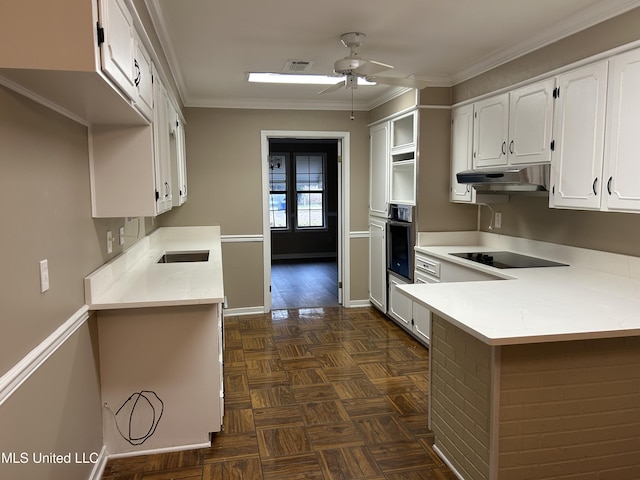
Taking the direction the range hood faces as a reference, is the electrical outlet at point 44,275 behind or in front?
in front

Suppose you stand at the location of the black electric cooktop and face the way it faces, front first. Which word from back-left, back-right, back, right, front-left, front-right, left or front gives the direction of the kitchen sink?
front-right

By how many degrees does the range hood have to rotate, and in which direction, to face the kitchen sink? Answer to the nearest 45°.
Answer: approximately 45° to its right

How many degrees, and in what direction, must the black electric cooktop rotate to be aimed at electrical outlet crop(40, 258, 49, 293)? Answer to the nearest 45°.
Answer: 0° — it already faces it

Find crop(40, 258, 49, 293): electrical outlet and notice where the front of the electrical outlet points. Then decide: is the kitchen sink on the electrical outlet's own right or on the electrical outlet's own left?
on the electrical outlet's own left

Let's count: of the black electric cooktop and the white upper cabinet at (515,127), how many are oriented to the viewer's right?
0

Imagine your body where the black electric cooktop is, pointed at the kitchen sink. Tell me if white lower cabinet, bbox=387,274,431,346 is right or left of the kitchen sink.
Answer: right

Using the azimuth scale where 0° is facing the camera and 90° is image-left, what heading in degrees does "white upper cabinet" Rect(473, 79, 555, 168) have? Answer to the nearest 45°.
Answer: approximately 45°

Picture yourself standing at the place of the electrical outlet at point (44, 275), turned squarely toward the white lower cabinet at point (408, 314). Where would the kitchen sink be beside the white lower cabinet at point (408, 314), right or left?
left

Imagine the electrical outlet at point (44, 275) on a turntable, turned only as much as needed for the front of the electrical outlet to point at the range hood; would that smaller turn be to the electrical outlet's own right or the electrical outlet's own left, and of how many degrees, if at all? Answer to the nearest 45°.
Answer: approximately 45° to the electrical outlet's own left

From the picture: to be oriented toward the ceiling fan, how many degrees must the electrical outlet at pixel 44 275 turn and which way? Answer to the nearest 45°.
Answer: approximately 45° to its left

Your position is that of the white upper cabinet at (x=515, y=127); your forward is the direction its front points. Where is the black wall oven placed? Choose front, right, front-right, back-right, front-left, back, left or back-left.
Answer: right

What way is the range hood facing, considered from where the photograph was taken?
facing the viewer and to the left of the viewer
